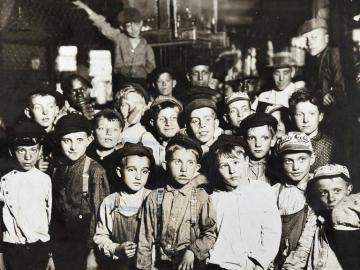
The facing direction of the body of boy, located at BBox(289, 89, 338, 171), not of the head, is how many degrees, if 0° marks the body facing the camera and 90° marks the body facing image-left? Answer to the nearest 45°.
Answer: approximately 45°

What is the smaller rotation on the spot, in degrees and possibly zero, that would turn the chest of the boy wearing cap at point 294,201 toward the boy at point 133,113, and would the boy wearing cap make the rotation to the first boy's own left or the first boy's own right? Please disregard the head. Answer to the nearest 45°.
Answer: approximately 90° to the first boy's own right

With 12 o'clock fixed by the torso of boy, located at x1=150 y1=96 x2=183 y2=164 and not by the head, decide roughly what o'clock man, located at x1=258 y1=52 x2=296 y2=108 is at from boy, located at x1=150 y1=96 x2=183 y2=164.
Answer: man, located at x1=258 y1=52 x2=296 y2=108 is roughly at 8 o'clock from boy, located at x1=150 y1=96 x2=183 y2=164.
